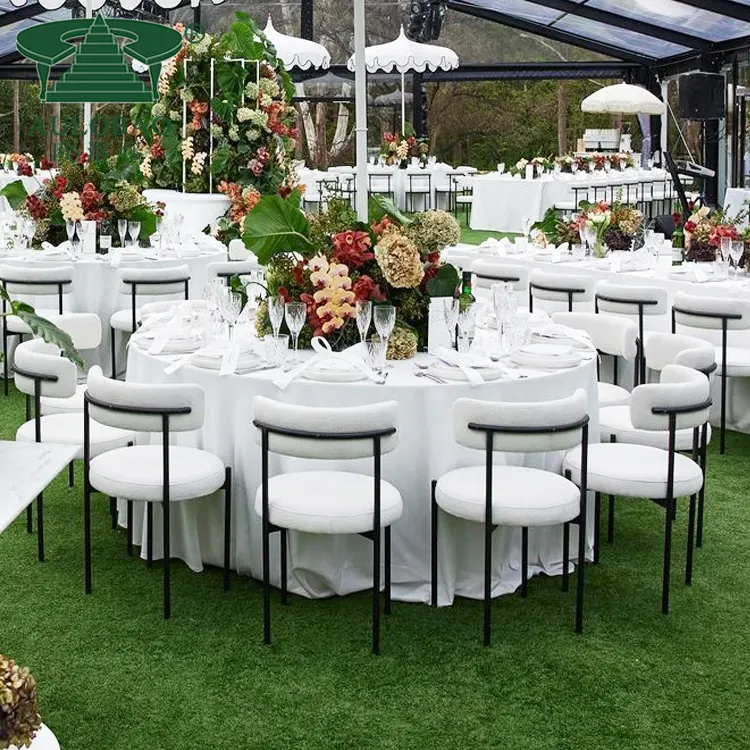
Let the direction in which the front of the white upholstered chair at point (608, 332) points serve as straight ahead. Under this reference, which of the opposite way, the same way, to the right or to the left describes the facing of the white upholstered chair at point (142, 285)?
to the right

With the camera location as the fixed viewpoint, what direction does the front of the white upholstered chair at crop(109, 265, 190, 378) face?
facing away from the viewer and to the left of the viewer

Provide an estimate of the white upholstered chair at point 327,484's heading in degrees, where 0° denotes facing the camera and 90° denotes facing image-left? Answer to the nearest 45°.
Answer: approximately 180°

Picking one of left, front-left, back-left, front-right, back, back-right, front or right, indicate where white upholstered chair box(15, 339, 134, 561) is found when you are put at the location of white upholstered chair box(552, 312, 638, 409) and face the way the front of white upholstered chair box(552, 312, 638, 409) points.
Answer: front

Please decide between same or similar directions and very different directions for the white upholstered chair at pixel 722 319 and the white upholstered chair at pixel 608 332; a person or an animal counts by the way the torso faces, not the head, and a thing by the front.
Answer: very different directions

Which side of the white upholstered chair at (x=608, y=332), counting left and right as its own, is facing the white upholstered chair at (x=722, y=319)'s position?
back

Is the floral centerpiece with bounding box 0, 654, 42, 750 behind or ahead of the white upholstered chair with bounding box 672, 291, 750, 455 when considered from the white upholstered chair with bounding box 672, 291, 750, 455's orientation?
behind

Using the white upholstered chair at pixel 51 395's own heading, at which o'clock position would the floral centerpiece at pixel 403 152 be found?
The floral centerpiece is roughly at 11 o'clock from the white upholstered chair.

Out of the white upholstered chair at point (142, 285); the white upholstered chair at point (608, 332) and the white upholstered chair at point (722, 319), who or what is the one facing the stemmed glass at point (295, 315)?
the white upholstered chair at point (608, 332)

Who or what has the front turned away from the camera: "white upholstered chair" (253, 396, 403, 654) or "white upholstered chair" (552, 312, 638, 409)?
"white upholstered chair" (253, 396, 403, 654)

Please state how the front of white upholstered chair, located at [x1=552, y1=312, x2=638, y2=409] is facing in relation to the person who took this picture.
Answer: facing the viewer and to the left of the viewer

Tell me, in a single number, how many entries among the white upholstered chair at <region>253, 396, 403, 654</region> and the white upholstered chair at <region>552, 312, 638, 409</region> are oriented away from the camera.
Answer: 1

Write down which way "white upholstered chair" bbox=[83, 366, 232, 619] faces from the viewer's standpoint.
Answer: facing away from the viewer and to the right of the viewer

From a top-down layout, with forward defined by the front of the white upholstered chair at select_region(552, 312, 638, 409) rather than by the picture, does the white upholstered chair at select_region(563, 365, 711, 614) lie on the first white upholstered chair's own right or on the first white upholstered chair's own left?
on the first white upholstered chair's own left

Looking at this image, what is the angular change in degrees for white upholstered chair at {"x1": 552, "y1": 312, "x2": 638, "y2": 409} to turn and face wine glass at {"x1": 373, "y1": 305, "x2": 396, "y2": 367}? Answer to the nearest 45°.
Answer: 0° — it already faces it

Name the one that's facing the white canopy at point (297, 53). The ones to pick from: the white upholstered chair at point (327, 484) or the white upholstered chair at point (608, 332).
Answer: the white upholstered chair at point (327, 484)

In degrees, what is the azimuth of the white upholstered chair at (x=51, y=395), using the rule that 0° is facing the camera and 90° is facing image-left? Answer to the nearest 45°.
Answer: approximately 225°

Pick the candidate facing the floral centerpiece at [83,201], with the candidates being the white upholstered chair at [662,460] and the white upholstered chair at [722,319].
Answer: the white upholstered chair at [662,460]

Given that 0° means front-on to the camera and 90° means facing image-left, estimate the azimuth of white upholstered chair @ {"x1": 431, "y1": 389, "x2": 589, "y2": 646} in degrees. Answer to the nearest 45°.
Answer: approximately 135°
